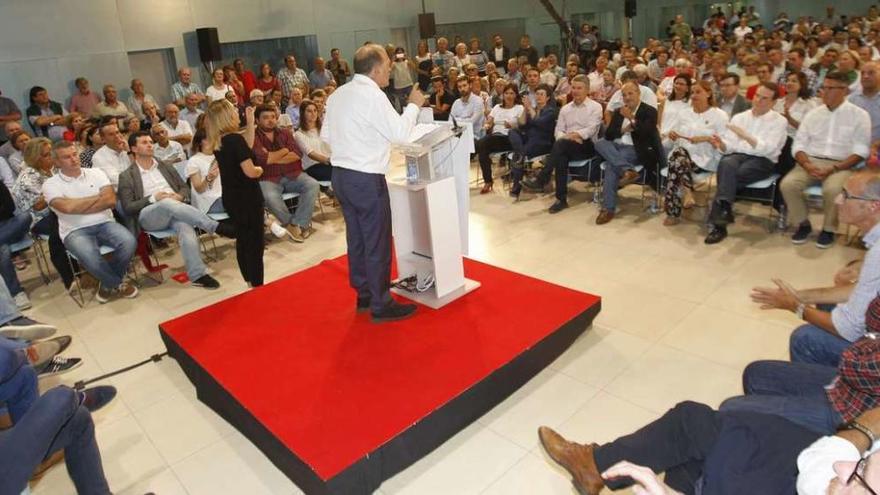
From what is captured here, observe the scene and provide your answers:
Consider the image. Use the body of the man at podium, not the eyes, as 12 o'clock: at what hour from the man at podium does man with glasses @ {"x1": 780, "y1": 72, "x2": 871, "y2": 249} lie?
The man with glasses is roughly at 1 o'clock from the man at podium.

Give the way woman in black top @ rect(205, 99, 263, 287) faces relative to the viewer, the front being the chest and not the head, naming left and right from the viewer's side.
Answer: facing away from the viewer and to the right of the viewer

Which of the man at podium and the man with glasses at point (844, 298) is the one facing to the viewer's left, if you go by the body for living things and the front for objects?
the man with glasses

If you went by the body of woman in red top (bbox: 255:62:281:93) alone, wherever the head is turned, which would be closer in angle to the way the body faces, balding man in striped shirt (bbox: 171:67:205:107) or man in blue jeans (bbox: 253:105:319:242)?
the man in blue jeans

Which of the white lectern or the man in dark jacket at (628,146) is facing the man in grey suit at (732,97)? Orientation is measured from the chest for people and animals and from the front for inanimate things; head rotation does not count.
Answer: the white lectern

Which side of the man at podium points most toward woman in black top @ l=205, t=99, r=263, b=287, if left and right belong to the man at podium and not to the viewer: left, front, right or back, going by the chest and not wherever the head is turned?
left

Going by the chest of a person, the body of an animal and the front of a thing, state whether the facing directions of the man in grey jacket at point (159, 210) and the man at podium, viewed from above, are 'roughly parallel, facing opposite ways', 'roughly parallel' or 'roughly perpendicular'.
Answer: roughly perpendicular

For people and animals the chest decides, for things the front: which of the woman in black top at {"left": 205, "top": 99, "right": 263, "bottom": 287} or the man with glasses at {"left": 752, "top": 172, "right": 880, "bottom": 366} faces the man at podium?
the man with glasses

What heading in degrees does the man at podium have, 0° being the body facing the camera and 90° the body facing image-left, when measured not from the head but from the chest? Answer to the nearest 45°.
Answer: approximately 225°

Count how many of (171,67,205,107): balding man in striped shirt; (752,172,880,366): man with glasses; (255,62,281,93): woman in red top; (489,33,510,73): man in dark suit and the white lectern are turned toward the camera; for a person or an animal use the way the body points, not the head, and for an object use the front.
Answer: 3

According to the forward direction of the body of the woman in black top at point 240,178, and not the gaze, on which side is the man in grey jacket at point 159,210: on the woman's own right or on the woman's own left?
on the woman's own left

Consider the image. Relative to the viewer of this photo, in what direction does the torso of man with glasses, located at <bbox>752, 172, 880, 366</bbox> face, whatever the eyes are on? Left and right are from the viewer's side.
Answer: facing to the left of the viewer

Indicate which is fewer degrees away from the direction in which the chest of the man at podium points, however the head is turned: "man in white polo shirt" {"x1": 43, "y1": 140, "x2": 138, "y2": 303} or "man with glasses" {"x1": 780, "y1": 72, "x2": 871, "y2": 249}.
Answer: the man with glasses

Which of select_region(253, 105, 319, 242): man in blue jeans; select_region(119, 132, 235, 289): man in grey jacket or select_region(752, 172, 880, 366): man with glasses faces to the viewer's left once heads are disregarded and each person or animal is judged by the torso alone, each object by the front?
the man with glasses
